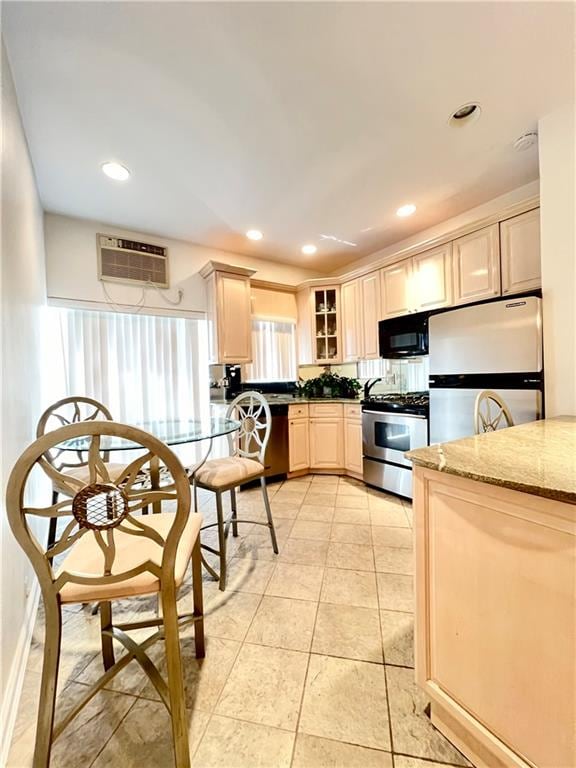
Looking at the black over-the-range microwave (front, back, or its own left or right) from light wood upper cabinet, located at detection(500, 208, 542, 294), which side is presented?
left

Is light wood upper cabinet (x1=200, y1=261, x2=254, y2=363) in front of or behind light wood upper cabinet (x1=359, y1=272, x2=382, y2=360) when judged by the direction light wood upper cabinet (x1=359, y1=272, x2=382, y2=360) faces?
in front

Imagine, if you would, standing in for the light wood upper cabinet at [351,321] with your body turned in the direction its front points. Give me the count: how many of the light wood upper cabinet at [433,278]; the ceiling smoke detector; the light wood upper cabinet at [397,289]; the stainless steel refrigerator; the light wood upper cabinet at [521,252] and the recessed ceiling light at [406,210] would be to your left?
6

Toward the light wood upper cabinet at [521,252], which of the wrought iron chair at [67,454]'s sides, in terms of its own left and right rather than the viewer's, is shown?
front

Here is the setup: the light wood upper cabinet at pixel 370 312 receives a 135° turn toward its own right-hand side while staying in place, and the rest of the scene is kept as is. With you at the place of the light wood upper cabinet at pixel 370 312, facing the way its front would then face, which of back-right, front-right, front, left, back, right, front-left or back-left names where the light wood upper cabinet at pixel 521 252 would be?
back-right

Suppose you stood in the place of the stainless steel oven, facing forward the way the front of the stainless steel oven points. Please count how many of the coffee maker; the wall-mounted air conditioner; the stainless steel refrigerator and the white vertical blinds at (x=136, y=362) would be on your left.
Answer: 1

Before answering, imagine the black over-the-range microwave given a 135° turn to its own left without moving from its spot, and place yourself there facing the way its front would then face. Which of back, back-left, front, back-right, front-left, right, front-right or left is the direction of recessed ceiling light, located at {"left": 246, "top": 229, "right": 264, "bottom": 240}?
back

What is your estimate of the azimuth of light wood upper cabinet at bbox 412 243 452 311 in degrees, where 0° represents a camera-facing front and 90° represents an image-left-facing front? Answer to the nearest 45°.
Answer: approximately 45°

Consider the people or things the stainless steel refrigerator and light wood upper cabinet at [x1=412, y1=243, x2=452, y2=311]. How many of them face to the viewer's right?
0

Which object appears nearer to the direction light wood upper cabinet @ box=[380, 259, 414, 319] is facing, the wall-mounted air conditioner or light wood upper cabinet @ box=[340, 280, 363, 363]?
the wall-mounted air conditioner

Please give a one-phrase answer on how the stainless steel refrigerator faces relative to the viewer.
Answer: facing the viewer and to the left of the viewer

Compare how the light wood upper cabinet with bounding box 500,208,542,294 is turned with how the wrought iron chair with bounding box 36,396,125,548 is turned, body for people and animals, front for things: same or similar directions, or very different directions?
very different directions

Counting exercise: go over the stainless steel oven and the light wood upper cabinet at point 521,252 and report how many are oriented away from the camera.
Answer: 0
